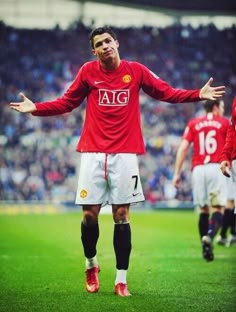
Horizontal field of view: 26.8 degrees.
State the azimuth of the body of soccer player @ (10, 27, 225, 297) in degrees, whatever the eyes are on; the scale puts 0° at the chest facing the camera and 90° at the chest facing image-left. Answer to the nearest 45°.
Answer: approximately 0°

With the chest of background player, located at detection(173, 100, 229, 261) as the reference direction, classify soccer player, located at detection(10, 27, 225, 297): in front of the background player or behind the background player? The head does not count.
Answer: behind

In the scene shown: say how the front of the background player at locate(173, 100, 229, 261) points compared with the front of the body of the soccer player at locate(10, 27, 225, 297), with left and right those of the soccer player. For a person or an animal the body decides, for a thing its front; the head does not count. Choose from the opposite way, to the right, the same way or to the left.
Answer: the opposite way

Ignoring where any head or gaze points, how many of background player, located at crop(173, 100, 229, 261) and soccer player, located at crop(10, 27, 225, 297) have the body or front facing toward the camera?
1

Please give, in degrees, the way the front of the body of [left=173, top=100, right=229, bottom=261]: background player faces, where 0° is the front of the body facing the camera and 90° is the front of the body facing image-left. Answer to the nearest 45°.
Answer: approximately 180°
